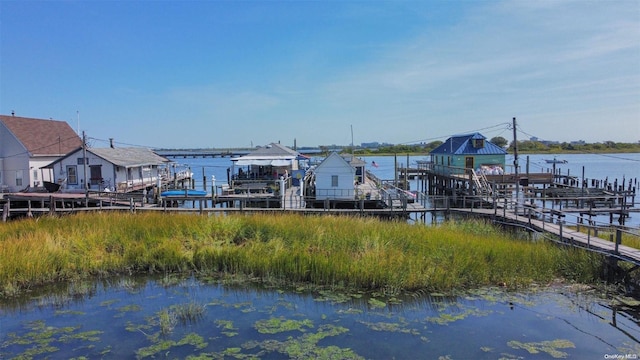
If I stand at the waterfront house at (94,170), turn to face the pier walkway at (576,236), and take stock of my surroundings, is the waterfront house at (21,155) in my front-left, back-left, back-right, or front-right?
back-right

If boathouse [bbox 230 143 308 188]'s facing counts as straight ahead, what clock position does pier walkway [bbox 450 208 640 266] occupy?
The pier walkway is roughly at 11 o'clock from the boathouse.

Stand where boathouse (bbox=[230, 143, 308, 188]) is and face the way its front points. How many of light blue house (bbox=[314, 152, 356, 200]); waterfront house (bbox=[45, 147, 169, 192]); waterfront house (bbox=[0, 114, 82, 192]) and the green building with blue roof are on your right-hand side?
2

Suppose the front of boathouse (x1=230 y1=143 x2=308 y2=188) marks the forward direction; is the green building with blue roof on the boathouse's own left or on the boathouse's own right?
on the boathouse's own left

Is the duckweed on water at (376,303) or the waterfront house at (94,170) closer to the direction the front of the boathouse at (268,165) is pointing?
the duckweed on water

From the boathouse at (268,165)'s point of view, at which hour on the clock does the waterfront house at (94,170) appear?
The waterfront house is roughly at 3 o'clock from the boathouse.

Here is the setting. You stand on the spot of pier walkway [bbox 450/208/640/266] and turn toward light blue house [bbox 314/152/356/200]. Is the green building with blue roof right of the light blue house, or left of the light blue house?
right

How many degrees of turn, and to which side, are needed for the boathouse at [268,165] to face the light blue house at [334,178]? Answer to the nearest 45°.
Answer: approximately 45° to its left

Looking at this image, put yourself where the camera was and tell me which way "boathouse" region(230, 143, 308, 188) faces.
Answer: facing the viewer

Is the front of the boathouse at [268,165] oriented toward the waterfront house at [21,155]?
no

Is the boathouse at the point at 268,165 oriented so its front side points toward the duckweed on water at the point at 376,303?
yes

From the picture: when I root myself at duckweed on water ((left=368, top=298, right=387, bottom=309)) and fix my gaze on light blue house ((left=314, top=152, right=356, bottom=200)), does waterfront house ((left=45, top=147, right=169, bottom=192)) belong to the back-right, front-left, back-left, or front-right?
front-left

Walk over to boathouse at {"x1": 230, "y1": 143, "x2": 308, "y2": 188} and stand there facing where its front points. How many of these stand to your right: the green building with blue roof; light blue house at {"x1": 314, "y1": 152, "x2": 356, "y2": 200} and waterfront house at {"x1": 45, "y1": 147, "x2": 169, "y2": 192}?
1

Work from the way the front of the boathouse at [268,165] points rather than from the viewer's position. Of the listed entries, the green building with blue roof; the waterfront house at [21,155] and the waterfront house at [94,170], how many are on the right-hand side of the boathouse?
2

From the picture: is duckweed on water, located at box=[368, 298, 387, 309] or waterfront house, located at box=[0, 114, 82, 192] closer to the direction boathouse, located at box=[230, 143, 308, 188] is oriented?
the duckweed on water

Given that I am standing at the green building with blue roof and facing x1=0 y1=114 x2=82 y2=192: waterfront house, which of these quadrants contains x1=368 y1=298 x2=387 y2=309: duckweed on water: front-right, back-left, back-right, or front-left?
front-left
